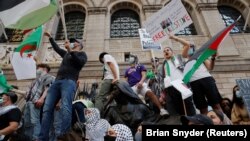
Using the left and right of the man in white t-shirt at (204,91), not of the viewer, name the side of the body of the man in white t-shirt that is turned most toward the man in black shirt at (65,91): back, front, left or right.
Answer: right

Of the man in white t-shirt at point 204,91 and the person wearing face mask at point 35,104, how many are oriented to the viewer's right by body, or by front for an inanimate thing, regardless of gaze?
0

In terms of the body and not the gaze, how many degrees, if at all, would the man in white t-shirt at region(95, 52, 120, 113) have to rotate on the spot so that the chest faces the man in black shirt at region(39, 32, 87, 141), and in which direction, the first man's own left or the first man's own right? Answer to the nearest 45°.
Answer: approximately 45° to the first man's own left

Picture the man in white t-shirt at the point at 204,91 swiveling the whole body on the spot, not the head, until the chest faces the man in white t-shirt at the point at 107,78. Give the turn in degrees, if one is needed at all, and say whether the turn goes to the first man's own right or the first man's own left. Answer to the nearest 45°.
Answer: approximately 45° to the first man's own right

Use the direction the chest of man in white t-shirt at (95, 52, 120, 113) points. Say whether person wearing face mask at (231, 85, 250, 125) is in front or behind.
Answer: behind

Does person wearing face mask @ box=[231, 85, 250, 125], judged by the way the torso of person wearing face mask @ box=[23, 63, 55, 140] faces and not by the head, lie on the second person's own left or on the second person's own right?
on the second person's own left

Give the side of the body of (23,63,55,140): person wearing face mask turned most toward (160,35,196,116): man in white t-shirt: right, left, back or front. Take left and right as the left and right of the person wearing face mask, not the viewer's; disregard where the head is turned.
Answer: left
